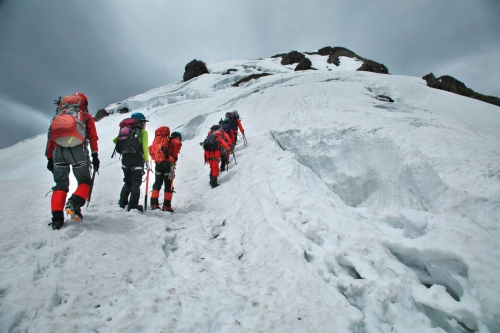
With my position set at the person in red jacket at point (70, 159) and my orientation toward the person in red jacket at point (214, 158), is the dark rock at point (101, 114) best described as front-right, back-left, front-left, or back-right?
front-left

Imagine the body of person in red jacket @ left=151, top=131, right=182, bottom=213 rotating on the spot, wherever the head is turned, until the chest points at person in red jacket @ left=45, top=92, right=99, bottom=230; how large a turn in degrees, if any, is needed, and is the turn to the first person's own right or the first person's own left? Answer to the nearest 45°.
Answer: approximately 180°

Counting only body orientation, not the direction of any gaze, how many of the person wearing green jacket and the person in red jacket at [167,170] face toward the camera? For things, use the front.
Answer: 0

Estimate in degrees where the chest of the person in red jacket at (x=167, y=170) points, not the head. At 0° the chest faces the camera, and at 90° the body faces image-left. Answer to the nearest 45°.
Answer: approximately 225°

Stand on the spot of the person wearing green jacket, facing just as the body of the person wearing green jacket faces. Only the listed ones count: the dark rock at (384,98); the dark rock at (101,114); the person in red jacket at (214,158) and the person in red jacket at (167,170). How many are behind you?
0

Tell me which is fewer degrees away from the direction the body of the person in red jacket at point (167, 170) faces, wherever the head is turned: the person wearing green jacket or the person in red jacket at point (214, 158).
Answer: the person in red jacket

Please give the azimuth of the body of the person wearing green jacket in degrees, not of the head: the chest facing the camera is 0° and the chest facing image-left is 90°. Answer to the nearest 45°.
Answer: approximately 225°

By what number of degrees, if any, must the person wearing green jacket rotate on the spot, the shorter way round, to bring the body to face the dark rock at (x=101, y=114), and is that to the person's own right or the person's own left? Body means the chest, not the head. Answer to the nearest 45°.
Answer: approximately 45° to the person's own left

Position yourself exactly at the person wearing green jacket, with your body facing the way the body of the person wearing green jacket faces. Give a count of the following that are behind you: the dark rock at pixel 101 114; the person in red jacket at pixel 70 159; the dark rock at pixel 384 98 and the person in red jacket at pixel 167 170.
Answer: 1

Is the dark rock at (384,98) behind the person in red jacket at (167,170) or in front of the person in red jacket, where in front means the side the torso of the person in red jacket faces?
in front

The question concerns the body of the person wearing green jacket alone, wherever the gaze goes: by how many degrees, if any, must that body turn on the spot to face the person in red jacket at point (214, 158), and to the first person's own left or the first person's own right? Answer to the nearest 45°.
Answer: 0° — they already face them

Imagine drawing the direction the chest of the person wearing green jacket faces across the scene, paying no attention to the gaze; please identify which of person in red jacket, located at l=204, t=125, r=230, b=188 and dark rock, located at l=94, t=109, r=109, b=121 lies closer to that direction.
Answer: the person in red jacket

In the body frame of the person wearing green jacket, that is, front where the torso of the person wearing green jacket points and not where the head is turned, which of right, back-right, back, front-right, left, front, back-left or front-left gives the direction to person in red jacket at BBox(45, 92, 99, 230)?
back

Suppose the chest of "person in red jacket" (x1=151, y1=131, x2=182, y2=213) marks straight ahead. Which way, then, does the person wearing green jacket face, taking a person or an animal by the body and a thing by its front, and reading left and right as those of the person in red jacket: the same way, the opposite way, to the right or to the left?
the same way

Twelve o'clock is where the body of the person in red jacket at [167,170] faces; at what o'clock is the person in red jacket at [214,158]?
the person in red jacket at [214,158] is roughly at 12 o'clock from the person in red jacket at [167,170].

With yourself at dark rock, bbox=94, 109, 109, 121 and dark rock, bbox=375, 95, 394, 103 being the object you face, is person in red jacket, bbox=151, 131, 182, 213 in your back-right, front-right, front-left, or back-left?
front-right

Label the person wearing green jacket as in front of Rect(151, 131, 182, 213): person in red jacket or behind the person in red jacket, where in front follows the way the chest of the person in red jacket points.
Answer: behind
